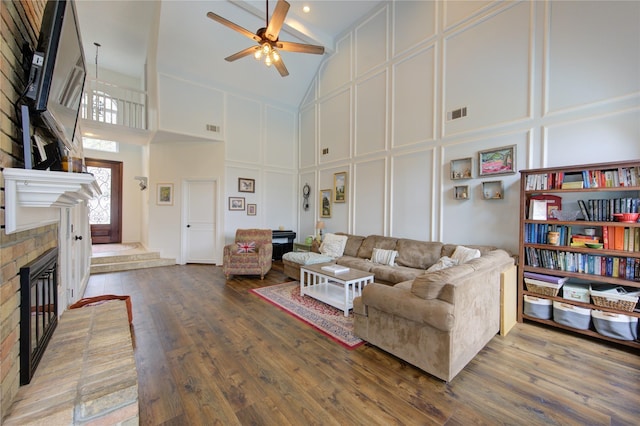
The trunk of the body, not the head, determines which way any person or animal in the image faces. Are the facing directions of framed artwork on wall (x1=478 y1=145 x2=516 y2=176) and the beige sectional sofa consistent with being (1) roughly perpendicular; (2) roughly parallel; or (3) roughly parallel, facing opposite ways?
roughly parallel

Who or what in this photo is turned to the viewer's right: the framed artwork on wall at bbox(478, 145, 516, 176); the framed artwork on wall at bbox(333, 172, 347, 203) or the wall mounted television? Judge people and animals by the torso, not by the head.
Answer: the wall mounted television

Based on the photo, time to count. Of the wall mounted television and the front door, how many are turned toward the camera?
1

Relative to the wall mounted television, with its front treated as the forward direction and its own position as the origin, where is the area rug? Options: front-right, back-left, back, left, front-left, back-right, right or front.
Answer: front

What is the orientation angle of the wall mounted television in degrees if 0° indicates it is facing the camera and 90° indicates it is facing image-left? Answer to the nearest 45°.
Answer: approximately 270°

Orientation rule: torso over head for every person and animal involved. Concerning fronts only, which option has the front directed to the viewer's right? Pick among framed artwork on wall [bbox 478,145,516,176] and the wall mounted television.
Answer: the wall mounted television

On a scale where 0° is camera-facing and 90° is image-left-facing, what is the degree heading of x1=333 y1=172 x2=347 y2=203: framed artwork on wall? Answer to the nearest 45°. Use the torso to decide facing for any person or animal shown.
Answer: approximately 45°

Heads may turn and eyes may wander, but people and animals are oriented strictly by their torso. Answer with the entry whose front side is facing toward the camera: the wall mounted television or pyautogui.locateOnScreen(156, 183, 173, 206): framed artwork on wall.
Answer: the framed artwork on wall

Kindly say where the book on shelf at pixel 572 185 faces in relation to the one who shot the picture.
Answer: facing the viewer

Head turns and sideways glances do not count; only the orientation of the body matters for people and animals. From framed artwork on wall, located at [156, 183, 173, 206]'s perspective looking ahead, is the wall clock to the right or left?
on its left

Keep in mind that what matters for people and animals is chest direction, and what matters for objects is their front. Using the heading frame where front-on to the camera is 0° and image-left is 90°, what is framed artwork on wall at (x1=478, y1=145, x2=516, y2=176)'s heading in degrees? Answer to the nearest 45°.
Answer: approximately 45°

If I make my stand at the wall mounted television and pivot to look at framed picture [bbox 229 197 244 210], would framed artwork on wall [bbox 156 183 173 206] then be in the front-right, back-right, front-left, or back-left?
front-left
